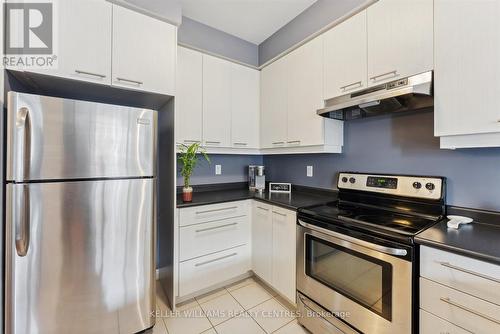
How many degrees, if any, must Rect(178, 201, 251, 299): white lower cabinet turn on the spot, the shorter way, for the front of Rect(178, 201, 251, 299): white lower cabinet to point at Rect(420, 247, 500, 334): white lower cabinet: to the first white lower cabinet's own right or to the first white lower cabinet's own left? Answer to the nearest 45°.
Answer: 0° — it already faces it

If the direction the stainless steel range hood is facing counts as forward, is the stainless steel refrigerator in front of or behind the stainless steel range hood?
in front

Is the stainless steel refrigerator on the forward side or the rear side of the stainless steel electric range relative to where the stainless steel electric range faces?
on the forward side

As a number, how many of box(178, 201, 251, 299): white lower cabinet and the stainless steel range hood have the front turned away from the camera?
0

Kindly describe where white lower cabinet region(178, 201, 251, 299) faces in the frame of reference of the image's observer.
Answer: facing the viewer and to the right of the viewer

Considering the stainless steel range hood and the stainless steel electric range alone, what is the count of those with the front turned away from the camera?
0

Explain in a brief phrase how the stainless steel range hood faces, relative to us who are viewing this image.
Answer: facing the viewer and to the left of the viewer

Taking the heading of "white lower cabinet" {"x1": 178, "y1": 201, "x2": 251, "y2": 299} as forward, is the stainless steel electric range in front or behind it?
in front

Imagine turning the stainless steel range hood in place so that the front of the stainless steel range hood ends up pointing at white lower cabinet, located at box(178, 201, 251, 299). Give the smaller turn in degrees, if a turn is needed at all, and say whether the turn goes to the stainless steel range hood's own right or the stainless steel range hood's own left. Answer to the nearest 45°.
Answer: approximately 45° to the stainless steel range hood's own right

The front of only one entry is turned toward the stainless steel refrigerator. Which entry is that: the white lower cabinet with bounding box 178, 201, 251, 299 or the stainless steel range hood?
the stainless steel range hood

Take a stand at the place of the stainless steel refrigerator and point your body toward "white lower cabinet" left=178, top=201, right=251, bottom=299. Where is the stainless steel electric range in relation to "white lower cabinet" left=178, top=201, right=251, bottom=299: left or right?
right

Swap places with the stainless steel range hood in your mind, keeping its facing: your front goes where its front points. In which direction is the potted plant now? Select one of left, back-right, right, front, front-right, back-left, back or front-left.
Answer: front-right
